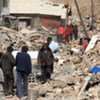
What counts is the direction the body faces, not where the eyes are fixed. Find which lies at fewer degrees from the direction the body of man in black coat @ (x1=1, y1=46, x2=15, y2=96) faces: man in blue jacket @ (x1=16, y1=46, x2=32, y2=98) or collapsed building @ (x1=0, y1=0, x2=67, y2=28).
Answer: the collapsed building

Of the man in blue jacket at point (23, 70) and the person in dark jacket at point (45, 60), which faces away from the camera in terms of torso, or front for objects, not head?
the man in blue jacket

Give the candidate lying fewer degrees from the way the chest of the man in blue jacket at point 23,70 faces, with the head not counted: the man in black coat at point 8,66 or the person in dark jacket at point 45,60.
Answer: the person in dark jacket

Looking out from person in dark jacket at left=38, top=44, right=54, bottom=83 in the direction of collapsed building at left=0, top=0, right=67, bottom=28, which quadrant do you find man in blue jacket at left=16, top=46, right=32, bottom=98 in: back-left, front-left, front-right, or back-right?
back-left

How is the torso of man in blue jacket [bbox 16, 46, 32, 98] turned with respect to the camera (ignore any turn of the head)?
away from the camera

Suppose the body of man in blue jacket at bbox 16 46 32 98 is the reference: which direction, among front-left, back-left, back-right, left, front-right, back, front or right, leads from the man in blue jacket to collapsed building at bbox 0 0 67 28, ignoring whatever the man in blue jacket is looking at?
front

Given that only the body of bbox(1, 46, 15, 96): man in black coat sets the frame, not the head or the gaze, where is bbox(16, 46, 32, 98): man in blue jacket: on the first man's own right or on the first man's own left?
on the first man's own right

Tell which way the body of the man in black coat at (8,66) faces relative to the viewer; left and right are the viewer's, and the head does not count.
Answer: facing away from the viewer and to the right of the viewer

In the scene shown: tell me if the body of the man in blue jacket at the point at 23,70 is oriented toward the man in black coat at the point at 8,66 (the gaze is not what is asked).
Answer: no

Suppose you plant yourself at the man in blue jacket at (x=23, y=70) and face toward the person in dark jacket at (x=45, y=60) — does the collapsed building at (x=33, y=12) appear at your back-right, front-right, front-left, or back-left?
front-left

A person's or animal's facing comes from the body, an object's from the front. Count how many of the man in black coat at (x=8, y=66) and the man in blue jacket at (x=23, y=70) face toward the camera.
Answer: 0
